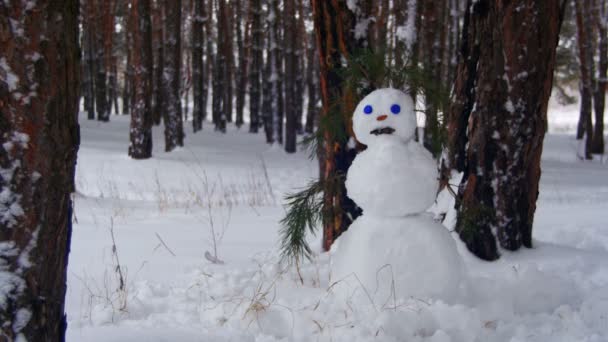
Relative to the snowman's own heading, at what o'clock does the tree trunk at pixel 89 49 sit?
The tree trunk is roughly at 5 o'clock from the snowman.

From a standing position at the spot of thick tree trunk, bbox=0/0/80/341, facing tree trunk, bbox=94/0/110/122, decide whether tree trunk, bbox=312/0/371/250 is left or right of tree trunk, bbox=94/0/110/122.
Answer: right

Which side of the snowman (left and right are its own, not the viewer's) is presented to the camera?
front

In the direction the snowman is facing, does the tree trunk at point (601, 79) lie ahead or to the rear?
to the rear

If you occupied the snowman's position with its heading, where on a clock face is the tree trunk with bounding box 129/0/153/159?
The tree trunk is roughly at 5 o'clock from the snowman.

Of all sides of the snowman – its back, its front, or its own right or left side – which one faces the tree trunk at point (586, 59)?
back

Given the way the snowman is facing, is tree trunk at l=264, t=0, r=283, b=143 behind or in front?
behind

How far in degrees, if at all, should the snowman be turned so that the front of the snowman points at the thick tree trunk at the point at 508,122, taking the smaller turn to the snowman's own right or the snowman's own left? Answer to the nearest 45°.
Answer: approximately 135° to the snowman's own left

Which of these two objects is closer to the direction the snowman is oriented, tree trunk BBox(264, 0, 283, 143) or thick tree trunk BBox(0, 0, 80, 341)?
the thick tree trunk
